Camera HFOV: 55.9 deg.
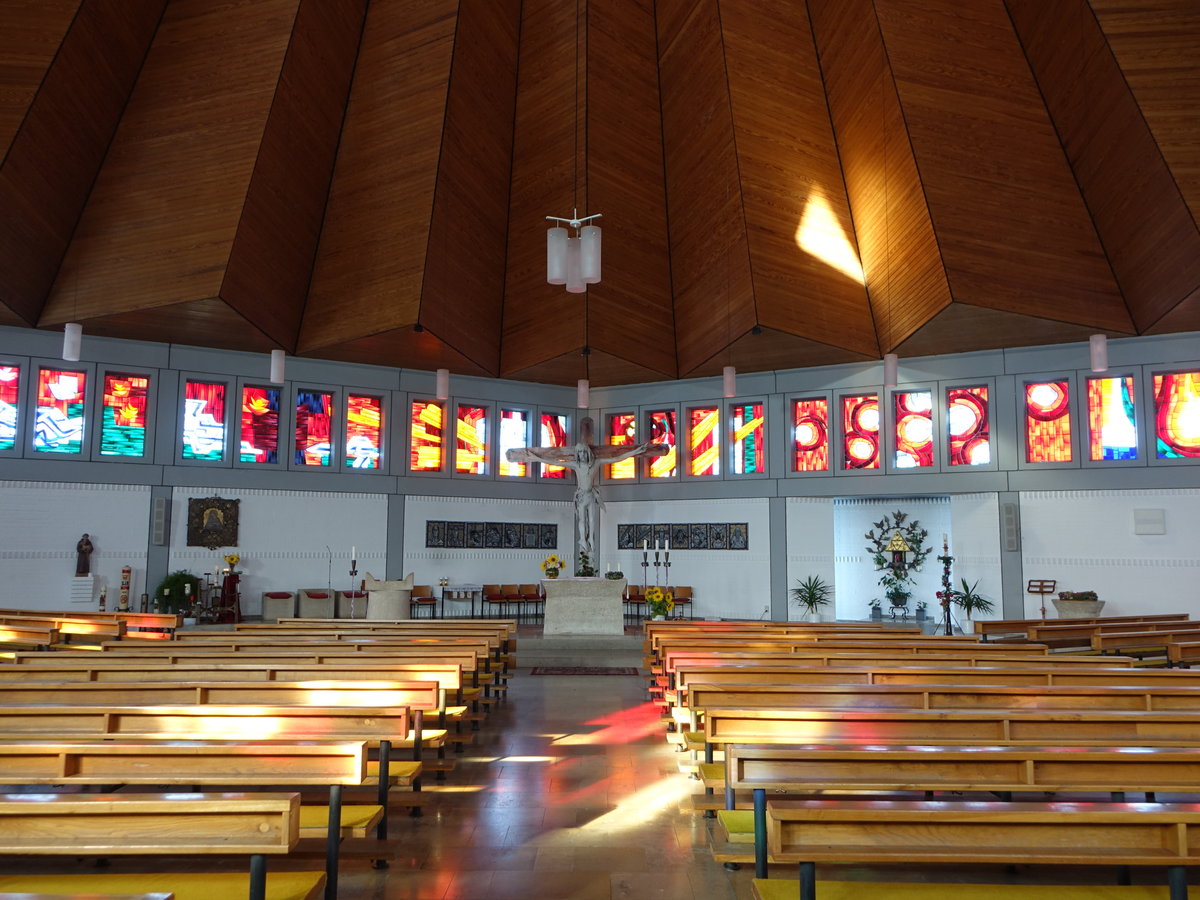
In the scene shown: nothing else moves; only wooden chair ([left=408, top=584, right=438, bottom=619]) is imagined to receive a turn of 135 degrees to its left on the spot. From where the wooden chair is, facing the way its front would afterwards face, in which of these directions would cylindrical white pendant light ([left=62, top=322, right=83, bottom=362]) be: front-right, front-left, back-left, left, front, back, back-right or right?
back

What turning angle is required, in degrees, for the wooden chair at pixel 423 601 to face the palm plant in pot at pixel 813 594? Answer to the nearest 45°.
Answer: approximately 90° to its left

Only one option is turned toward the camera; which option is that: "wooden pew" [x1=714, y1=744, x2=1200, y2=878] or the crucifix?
the crucifix

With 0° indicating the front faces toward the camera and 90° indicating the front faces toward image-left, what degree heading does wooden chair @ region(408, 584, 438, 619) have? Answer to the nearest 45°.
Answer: approximately 0°

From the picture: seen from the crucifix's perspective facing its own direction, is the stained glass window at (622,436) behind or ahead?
behind

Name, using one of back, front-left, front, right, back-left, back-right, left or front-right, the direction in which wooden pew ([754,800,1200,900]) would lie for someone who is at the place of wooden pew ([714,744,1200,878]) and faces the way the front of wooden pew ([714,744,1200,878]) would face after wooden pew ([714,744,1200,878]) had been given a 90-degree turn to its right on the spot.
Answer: right

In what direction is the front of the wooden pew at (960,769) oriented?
away from the camera

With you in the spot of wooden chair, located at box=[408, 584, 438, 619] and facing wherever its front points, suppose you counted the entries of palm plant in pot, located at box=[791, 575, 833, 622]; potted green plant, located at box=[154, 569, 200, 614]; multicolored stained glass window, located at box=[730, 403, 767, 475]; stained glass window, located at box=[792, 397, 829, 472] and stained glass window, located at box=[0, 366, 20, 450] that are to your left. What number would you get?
3

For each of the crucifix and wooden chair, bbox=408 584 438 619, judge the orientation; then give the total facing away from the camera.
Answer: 0

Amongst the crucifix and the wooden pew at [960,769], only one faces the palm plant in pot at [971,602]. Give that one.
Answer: the wooden pew

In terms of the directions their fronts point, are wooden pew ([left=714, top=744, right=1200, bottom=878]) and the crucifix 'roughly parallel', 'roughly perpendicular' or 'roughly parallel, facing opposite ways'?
roughly parallel, facing opposite ways

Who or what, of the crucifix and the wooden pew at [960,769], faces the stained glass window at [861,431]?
the wooden pew

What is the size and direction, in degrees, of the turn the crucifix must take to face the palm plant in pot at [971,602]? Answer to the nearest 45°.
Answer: approximately 90° to its left

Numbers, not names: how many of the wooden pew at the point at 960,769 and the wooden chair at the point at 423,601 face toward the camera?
1

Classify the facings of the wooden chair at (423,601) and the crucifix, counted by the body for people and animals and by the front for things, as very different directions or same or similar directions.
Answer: same or similar directions

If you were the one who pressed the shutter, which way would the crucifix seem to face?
facing the viewer

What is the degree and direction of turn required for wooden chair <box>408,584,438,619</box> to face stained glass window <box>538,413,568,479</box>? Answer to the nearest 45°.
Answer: approximately 135° to its left
